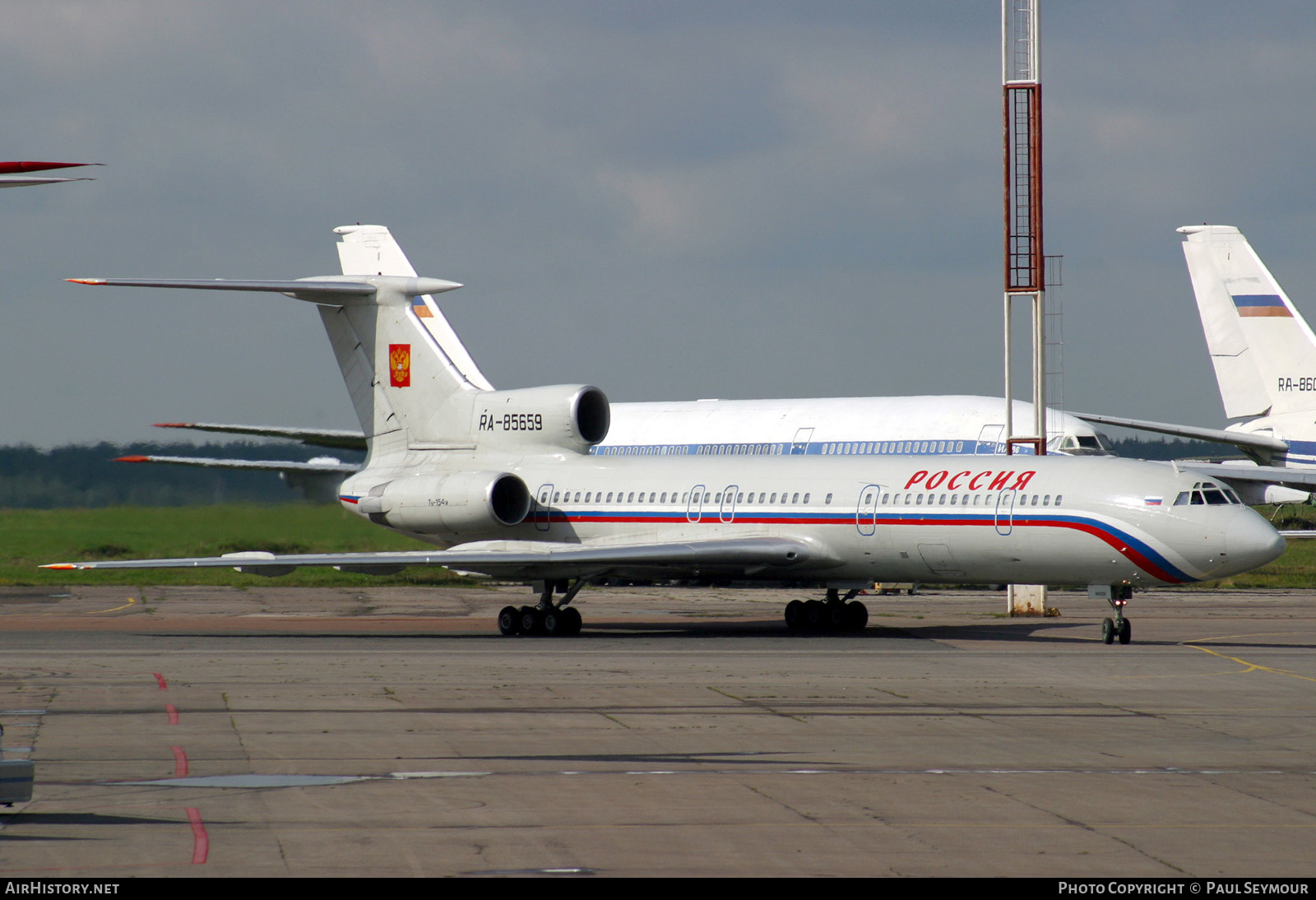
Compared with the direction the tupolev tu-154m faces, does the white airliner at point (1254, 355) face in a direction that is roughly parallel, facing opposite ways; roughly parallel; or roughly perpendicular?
roughly parallel

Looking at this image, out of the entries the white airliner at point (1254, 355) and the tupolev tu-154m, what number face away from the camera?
0

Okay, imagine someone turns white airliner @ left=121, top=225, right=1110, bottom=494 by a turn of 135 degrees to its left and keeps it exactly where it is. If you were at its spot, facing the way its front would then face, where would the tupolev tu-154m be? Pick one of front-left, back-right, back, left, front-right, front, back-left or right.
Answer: back

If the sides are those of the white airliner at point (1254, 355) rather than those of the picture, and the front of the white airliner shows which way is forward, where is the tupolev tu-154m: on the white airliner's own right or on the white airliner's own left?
on the white airliner's own right

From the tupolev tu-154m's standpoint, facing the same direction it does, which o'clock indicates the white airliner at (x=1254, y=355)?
The white airliner is roughly at 9 o'clock from the tupolev tu-154m.

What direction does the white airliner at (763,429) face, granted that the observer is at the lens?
facing the viewer and to the right of the viewer

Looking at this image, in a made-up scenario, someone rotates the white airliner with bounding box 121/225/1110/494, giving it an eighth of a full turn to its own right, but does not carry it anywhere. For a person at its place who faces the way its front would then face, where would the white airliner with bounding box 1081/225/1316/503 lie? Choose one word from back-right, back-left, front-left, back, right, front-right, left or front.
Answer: left
